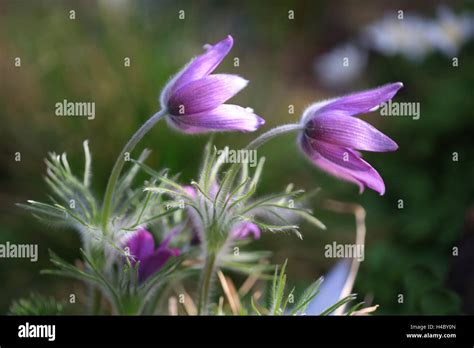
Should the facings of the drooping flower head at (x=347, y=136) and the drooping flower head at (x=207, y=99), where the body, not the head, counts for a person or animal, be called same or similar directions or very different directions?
same or similar directions

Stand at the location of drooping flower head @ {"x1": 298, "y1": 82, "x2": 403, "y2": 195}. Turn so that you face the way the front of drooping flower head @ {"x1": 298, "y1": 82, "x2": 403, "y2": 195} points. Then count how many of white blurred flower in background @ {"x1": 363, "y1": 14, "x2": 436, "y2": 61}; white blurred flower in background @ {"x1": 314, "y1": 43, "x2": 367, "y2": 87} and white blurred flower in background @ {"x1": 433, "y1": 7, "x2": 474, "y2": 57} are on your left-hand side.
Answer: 3

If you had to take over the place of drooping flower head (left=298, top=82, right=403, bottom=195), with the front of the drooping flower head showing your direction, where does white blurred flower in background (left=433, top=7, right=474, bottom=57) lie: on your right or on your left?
on your left

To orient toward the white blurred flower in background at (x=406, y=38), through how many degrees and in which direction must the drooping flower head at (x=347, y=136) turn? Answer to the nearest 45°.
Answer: approximately 90° to its left

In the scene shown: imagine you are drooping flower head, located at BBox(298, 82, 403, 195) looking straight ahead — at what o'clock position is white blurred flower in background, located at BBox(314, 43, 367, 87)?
The white blurred flower in background is roughly at 9 o'clock from the drooping flower head.

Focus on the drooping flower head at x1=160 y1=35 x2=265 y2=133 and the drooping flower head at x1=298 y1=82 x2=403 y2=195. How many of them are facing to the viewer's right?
2

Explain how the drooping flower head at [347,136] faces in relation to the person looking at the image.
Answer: facing to the right of the viewer

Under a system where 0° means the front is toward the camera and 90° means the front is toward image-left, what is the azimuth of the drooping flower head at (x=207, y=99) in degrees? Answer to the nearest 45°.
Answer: approximately 270°

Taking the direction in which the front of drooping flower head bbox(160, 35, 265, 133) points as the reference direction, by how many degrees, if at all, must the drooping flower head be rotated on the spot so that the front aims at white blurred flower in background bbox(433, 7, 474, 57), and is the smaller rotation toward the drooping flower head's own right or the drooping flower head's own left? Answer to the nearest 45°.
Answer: approximately 45° to the drooping flower head's own left
